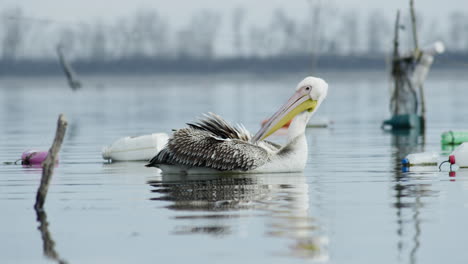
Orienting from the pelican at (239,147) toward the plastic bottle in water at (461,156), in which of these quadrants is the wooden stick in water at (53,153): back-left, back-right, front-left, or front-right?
back-right

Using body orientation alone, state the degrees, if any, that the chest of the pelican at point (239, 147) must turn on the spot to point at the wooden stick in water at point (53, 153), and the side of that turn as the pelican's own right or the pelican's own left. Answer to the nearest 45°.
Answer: approximately 135° to the pelican's own right

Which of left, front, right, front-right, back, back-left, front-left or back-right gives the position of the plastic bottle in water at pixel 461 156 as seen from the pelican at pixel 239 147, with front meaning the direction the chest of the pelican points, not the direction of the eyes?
front

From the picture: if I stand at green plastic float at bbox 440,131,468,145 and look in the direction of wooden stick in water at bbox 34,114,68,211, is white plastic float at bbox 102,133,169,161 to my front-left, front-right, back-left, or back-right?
front-right

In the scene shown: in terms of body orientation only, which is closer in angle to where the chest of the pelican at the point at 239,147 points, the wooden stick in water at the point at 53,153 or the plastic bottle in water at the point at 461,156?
the plastic bottle in water

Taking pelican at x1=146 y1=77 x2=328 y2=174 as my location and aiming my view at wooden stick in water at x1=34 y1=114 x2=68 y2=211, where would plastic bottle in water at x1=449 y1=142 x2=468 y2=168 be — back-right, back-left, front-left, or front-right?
back-left

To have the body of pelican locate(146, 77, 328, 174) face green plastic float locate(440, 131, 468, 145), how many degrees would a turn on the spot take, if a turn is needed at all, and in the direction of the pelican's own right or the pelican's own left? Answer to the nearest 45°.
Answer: approximately 45° to the pelican's own left

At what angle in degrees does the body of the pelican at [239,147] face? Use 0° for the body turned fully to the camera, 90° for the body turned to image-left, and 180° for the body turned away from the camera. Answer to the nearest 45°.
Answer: approximately 270°

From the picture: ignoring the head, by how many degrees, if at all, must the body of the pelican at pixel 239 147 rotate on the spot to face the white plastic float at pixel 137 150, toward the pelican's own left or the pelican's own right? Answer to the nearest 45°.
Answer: approximately 135° to the pelican's own left

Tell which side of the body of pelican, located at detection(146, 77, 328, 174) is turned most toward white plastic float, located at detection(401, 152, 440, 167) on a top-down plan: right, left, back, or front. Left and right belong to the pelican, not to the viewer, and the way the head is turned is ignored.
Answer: front

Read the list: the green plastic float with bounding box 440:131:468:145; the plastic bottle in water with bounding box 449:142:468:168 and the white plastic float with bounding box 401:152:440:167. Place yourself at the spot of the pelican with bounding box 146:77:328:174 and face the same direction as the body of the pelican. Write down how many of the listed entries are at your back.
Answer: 0
